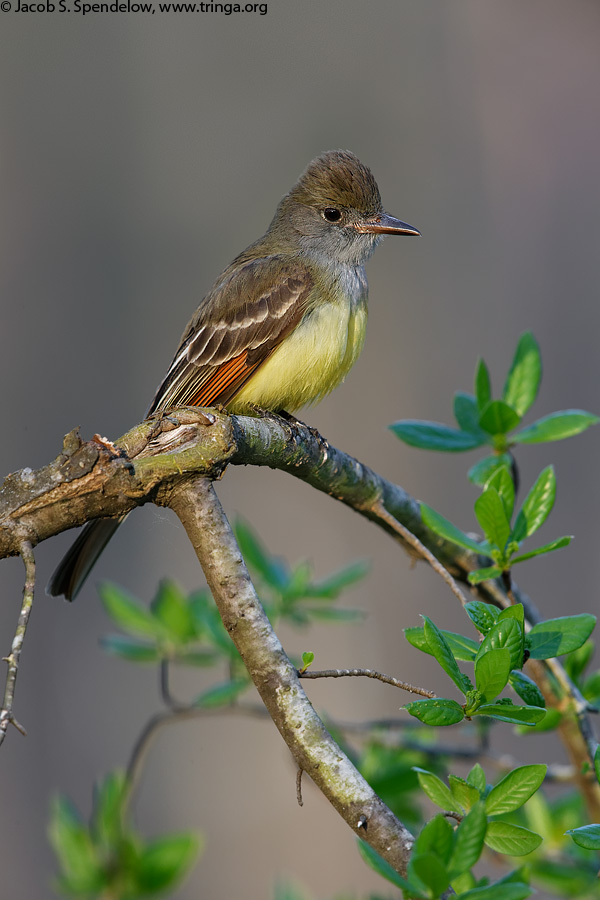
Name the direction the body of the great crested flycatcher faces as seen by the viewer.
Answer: to the viewer's right

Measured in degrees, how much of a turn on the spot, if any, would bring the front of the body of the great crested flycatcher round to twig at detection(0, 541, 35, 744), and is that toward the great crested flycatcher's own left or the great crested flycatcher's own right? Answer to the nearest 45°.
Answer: approximately 180°

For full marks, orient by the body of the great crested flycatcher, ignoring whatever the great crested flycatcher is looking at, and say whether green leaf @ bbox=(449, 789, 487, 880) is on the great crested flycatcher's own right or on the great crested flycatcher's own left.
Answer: on the great crested flycatcher's own right
